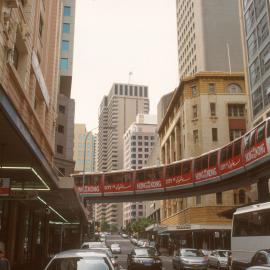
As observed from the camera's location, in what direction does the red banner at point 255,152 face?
facing the viewer and to the left of the viewer

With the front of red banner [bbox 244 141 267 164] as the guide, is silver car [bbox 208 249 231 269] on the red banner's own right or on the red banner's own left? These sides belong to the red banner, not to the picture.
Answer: on the red banner's own right

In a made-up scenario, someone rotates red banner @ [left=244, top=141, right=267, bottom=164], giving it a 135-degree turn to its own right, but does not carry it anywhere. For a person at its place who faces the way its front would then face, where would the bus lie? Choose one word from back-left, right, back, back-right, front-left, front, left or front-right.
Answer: back

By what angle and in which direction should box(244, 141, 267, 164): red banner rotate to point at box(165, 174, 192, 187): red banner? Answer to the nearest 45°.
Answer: approximately 90° to its right

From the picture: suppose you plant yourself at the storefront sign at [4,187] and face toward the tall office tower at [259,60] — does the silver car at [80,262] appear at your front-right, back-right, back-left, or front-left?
back-right
